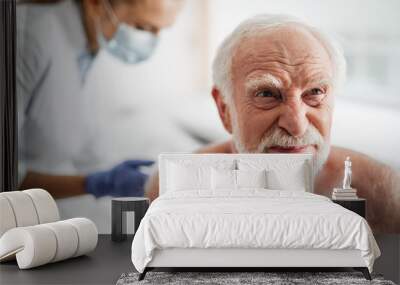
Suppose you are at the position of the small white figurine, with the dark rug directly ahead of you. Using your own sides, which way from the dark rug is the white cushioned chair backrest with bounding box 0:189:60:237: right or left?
right

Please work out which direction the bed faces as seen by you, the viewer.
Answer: facing the viewer

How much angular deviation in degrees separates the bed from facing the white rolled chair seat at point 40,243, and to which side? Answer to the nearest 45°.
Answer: approximately 90° to its right

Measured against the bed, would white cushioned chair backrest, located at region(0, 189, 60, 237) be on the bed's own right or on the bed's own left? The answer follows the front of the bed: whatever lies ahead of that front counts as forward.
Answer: on the bed's own right

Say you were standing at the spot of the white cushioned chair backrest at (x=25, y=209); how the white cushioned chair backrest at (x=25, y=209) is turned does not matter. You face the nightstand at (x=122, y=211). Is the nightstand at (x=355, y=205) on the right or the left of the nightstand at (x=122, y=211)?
right
